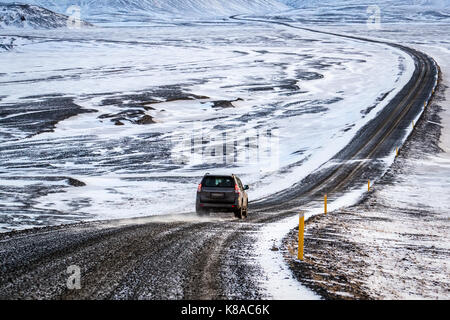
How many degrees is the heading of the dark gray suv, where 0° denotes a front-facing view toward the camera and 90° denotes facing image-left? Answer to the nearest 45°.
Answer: approximately 180°
